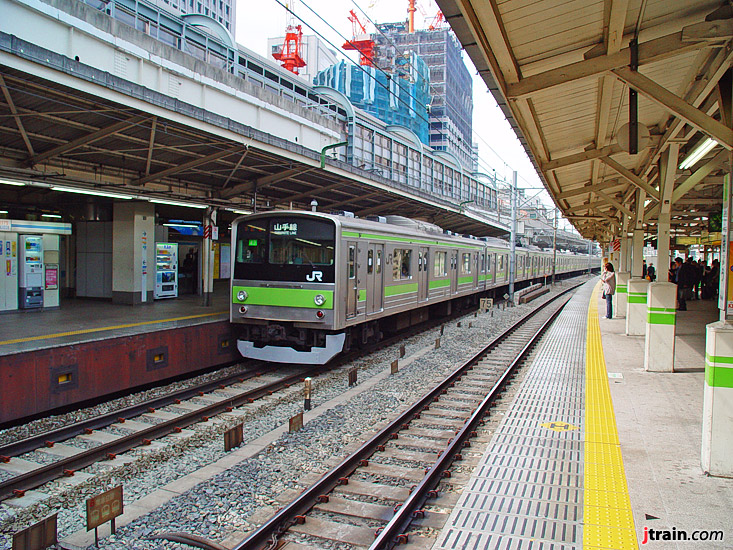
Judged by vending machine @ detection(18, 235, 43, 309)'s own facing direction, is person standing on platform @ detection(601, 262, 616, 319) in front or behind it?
in front

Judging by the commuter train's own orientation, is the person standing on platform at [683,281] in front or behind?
behind

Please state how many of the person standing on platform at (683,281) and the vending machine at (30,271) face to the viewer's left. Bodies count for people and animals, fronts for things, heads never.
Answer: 1

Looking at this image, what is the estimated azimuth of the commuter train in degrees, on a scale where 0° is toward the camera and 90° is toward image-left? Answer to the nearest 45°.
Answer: approximately 45°

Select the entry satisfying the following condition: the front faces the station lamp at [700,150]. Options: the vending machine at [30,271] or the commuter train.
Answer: the vending machine

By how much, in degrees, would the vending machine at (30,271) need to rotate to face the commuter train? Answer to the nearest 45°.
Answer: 0° — it already faces it

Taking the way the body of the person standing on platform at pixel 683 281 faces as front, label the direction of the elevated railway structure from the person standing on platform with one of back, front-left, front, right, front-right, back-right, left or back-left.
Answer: front-left

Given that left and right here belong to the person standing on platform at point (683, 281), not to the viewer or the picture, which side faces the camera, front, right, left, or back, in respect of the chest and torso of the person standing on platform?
left

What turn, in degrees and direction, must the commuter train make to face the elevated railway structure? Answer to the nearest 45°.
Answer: approximately 90° to its right

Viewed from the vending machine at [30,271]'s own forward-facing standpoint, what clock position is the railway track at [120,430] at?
The railway track is roughly at 1 o'clock from the vending machine.

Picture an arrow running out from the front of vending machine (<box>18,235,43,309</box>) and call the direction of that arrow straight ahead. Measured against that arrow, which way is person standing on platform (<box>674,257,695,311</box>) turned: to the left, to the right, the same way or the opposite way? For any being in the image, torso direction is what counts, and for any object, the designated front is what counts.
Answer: the opposite way

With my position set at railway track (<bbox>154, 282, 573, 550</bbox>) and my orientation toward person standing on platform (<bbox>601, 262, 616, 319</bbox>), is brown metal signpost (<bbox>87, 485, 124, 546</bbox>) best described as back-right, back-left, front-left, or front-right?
back-left

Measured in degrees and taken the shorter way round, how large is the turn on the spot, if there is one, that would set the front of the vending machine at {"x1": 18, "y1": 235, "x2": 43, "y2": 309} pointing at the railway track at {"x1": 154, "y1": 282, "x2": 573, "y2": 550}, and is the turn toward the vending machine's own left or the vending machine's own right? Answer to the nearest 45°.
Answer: approximately 45° to the vending machine's own right
